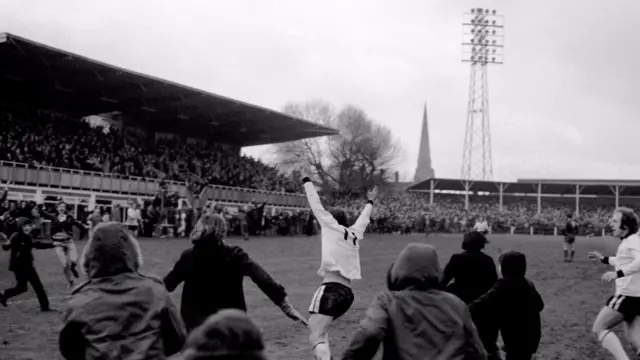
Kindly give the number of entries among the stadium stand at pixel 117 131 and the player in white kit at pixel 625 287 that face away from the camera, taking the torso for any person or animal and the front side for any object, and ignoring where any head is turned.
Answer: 0

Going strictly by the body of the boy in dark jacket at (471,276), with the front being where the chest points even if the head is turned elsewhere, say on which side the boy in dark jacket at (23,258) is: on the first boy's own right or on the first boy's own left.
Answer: on the first boy's own left

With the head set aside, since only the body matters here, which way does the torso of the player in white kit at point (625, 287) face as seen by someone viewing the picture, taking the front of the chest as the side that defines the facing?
to the viewer's left

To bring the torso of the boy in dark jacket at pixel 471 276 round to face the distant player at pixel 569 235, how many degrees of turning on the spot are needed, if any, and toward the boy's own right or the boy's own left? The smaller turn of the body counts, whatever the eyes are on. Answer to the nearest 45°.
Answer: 0° — they already face them

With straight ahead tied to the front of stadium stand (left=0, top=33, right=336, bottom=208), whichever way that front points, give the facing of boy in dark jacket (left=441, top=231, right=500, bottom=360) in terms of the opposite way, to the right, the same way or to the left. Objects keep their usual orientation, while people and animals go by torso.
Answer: to the left

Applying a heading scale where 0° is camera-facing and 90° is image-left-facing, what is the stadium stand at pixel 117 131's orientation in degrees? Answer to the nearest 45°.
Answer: approximately 315°

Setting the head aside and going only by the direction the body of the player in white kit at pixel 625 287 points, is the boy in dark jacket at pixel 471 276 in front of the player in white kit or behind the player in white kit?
in front

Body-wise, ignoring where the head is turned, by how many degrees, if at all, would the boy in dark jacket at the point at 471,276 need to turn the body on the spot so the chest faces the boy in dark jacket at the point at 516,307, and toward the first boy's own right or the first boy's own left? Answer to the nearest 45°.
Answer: approximately 135° to the first boy's own right

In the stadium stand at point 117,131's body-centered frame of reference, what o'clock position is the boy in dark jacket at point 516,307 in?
The boy in dark jacket is roughly at 1 o'clock from the stadium stand.

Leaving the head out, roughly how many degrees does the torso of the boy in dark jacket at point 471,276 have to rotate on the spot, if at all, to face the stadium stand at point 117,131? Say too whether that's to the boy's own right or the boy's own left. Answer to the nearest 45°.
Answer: approximately 45° to the boy's own left

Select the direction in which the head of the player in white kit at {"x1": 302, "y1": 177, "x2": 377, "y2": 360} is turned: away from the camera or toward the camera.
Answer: away from the camera

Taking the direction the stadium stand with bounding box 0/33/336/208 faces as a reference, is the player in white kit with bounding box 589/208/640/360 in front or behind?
in front

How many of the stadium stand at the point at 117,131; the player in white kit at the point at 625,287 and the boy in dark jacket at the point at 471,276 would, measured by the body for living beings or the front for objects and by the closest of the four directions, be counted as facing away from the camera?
1

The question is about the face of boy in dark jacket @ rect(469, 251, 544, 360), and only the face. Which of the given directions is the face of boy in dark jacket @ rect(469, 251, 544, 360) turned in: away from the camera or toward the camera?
away from the camera

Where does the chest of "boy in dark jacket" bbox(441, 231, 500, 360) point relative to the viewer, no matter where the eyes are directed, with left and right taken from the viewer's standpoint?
facing away from the viewer

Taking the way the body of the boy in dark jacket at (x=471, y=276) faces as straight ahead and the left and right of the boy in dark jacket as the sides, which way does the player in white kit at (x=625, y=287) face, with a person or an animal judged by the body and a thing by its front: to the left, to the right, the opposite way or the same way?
to the left

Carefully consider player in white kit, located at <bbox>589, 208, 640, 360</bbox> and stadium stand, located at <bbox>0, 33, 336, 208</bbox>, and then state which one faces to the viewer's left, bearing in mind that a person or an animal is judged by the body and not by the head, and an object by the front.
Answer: the player in white kit
